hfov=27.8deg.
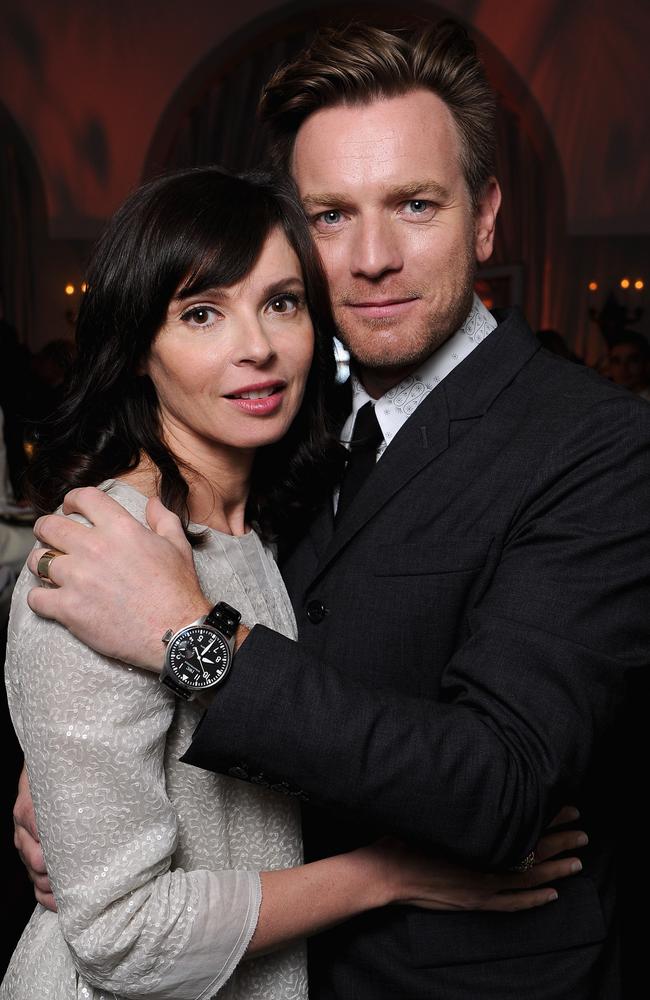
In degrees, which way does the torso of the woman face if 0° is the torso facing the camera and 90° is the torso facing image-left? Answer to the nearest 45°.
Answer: approximately 315°

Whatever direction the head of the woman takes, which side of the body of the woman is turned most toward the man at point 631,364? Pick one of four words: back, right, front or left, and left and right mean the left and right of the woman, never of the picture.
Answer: left

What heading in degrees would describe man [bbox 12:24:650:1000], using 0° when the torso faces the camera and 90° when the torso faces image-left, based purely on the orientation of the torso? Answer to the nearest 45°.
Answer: approximately 45°

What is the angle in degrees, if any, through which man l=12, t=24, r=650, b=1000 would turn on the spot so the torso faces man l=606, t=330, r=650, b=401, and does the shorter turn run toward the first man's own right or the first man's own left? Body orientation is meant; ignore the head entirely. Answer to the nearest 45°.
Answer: approximately 135° to the first man's own right

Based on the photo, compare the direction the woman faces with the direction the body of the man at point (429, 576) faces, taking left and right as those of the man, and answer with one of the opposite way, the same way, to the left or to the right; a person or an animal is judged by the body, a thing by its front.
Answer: to the left
